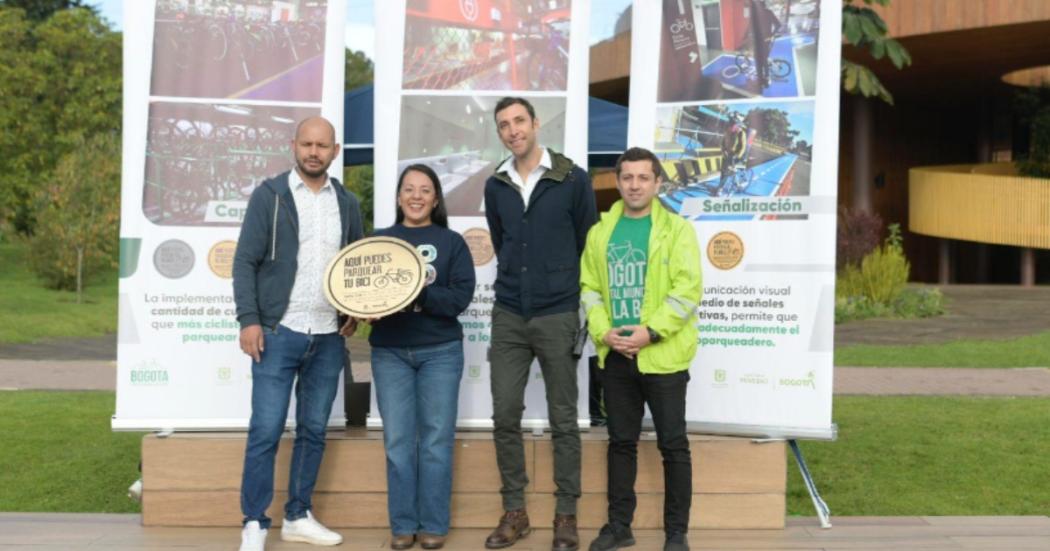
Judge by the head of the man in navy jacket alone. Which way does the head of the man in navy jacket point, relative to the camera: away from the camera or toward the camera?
toward the camera

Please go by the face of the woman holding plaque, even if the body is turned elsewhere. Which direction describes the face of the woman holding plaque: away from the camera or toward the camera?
toward the camera

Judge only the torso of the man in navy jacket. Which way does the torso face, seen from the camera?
toward the camera

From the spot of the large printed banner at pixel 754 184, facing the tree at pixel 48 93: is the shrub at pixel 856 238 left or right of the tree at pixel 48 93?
right

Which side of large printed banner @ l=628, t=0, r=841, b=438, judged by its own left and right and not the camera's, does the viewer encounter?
front

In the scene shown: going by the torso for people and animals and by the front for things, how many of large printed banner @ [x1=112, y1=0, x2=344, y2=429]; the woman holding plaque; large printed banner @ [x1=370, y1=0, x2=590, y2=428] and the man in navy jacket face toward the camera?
4

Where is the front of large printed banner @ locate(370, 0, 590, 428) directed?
toward the camera

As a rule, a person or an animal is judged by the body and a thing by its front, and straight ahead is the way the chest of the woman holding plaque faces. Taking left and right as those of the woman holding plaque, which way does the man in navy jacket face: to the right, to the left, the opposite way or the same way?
the same way

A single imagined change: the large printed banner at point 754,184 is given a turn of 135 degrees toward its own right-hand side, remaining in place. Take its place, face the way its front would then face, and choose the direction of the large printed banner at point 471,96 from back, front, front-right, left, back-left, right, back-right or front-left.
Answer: front-left

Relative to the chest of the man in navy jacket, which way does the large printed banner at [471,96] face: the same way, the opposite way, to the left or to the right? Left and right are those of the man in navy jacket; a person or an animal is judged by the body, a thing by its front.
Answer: the same way

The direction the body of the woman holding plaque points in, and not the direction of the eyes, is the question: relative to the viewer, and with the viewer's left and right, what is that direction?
facing the viewer

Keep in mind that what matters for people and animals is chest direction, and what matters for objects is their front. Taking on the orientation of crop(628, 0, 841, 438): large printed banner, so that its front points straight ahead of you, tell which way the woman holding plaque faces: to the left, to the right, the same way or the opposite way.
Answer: the same way

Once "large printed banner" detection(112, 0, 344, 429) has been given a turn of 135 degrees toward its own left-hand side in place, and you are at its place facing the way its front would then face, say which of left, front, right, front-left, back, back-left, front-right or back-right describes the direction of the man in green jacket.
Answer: right

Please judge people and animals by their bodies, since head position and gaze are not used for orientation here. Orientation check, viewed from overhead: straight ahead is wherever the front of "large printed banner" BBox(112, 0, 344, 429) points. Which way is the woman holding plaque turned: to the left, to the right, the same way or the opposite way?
the same way

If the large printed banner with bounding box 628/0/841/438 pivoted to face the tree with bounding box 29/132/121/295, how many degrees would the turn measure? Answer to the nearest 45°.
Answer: approximately 135° to its right

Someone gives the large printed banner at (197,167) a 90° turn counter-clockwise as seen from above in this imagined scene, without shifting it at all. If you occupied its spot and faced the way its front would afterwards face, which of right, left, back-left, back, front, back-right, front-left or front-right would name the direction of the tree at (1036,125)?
front-left

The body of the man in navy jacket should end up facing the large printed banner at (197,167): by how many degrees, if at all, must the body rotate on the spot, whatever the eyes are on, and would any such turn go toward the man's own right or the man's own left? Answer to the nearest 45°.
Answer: approximately 90° to the man's own right
